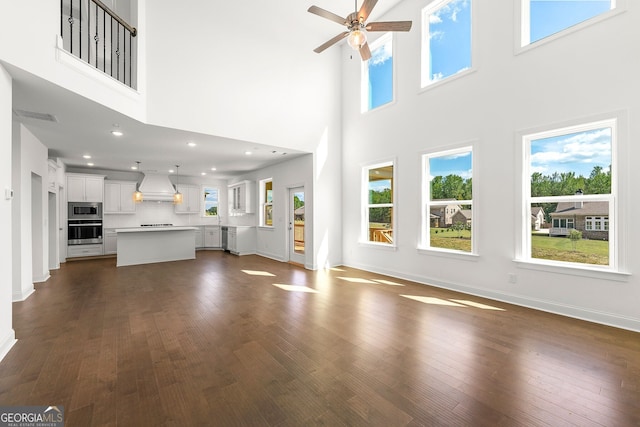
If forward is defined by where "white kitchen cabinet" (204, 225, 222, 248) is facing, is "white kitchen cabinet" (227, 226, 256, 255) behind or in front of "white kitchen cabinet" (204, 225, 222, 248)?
in front

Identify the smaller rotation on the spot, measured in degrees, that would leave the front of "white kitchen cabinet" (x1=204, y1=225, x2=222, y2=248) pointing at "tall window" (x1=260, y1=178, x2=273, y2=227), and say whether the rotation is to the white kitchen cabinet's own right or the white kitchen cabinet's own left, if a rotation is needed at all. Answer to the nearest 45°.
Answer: approximately 45° to the white kitchen cabinet's own left

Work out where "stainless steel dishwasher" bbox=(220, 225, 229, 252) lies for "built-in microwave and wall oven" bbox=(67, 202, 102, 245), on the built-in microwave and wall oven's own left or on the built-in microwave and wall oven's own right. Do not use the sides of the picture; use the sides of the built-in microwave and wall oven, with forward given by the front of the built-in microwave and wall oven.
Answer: on the built-in microwave and wall oven's own left

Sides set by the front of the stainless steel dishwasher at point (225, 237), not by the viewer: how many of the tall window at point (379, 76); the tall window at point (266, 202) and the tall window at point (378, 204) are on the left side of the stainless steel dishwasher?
3

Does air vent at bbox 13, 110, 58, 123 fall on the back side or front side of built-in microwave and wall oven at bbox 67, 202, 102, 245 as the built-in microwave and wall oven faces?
on the front side

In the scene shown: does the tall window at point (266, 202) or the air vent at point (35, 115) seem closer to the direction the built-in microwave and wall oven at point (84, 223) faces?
the air vent

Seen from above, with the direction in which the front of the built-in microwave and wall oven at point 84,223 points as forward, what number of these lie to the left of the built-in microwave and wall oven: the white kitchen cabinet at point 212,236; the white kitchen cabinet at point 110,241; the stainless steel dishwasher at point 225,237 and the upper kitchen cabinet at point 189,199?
4

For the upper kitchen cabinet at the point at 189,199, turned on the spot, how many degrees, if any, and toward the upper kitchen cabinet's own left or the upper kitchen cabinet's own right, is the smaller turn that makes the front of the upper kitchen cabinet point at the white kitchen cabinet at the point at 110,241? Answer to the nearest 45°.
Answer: approximately 90° to the upper kitchen cabinet's own right

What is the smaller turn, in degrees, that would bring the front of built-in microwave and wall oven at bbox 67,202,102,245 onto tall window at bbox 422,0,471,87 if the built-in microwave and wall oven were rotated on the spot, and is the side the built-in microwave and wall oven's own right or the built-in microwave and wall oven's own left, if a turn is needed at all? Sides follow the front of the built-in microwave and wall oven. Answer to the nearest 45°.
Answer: approximately 45° to the built-in microwave and wall oven's own left

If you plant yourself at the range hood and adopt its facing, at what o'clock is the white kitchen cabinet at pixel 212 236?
The white kitchen cabinet is roughly at 9 o'clock from the range hood.

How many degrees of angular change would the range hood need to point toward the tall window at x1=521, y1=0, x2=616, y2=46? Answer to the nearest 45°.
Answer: approximately 45° to its left

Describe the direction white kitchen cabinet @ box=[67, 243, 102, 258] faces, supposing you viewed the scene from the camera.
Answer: facing the viewer

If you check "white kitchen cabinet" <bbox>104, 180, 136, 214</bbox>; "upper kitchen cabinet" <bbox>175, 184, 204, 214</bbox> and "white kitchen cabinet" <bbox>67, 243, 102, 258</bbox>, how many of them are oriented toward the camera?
3

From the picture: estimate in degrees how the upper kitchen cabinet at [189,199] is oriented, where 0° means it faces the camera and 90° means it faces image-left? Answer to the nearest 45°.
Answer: approximately 0°

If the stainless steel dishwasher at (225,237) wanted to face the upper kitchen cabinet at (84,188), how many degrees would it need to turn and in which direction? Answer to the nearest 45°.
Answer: approximately 45° to its right
